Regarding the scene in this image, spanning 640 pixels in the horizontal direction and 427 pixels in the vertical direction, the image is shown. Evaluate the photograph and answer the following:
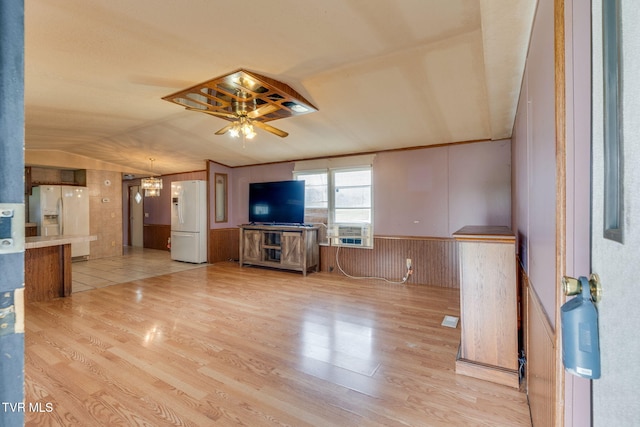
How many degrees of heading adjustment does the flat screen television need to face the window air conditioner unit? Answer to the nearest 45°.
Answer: approximately 90° to its left

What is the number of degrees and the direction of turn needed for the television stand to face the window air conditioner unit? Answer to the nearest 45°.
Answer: approximately 135° to its left

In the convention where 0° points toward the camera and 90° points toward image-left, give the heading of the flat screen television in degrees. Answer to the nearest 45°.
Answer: approximately 45°

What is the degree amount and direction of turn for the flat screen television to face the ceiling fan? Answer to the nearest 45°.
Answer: approximately 45° to its left

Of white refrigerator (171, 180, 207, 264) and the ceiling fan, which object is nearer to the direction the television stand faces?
the ceiling fan
